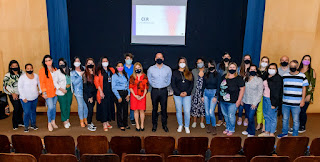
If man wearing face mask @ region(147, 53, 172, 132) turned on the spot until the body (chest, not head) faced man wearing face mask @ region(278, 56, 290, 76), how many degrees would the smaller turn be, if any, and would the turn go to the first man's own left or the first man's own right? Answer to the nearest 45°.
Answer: approximately 90° to the first man's own left

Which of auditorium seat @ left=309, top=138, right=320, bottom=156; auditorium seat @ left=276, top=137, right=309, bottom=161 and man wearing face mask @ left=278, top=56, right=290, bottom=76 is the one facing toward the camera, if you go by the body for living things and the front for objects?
the man wearing face mask

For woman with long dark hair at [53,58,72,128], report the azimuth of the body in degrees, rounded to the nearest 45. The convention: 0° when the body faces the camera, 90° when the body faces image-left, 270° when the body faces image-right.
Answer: approximately 315°

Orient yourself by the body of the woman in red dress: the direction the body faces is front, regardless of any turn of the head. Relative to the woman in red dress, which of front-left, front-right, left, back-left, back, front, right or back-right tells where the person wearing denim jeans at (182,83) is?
left

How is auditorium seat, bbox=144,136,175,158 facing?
away from the camera

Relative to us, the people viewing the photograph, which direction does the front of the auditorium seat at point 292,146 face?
facing away from the viewer

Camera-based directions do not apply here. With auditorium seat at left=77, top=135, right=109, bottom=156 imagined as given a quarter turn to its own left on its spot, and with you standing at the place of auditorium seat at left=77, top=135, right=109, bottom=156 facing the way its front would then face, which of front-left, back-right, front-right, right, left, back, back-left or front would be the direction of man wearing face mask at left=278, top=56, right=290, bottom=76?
back

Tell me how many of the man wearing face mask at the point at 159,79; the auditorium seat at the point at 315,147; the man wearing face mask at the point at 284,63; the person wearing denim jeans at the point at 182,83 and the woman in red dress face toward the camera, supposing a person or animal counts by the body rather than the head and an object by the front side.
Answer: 4

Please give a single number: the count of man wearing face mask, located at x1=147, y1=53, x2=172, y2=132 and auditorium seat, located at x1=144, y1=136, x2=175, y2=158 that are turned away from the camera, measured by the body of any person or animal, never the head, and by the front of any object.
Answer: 1

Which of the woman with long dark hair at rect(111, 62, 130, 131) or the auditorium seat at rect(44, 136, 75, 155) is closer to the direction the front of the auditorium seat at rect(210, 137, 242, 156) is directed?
the woman with long dark hair

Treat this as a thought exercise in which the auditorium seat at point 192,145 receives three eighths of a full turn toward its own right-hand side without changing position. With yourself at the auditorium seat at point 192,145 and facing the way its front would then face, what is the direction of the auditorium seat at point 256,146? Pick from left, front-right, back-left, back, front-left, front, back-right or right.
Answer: front-left

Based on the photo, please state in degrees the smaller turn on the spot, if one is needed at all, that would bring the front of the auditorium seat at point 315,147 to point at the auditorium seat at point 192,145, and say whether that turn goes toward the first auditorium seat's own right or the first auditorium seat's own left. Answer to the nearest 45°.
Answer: approximately 135° to the first auditorium seat's own left

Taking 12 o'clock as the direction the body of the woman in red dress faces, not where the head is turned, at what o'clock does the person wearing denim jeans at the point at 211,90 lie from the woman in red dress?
The person wearing denim jeans is roughly at 9 o'clock from the woman in red dress.

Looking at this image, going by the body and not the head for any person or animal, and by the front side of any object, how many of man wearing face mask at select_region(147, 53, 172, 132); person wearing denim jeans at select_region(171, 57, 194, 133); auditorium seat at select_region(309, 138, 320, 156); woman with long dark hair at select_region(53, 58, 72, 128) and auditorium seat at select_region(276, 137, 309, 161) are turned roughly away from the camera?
2

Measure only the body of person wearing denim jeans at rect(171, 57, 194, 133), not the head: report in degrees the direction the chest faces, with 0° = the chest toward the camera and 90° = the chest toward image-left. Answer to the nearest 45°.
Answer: approximately 0°

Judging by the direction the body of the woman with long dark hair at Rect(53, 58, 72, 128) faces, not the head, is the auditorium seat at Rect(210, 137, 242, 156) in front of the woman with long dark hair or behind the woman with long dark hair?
in front

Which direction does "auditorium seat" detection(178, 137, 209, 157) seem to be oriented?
away from the camera

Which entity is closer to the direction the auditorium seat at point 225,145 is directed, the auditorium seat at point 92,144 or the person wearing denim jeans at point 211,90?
the person wearing denim jeans

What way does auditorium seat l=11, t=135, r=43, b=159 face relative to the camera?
away from the camera

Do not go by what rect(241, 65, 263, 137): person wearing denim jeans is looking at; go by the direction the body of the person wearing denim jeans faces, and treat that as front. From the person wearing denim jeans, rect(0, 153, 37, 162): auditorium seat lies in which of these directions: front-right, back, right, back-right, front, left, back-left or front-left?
front
